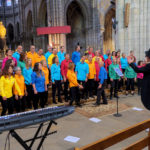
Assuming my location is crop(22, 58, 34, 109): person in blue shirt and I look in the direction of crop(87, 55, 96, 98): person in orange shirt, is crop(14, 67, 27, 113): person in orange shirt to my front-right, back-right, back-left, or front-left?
back-right

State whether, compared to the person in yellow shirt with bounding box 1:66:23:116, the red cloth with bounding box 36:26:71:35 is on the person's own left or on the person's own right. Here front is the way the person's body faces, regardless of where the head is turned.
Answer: on the person's own left

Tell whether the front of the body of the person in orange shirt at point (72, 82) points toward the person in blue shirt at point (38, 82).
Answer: no

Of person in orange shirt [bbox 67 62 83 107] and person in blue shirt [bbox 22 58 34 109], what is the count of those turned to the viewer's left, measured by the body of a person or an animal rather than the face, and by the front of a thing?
0

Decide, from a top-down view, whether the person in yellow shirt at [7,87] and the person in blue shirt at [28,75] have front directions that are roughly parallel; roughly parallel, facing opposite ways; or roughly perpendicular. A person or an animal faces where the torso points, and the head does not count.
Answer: roughly parallel

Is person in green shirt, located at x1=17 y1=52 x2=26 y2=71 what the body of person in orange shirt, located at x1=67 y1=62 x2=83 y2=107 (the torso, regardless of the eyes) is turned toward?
no

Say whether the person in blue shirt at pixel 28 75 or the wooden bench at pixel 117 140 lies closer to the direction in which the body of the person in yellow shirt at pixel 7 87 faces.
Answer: the wooden bench

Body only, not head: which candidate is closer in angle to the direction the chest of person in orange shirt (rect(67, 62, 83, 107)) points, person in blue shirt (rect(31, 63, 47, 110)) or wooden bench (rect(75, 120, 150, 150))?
the wooden bench

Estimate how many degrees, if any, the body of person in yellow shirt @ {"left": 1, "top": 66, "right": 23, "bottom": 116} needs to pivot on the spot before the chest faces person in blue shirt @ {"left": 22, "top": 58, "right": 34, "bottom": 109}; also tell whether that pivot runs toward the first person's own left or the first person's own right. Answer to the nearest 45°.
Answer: approximately 90° to the first person's own left

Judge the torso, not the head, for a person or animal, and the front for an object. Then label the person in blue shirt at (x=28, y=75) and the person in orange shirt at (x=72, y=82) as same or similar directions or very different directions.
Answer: same or similar directions

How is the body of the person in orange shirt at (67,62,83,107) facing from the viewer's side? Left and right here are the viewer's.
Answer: facing the viewer and to the right of the viewer

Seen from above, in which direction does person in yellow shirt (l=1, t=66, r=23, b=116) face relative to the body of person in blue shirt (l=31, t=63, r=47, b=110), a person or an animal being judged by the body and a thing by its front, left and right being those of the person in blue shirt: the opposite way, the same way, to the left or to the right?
the same way

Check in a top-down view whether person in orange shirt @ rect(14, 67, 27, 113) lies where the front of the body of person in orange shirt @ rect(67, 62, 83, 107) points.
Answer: no
